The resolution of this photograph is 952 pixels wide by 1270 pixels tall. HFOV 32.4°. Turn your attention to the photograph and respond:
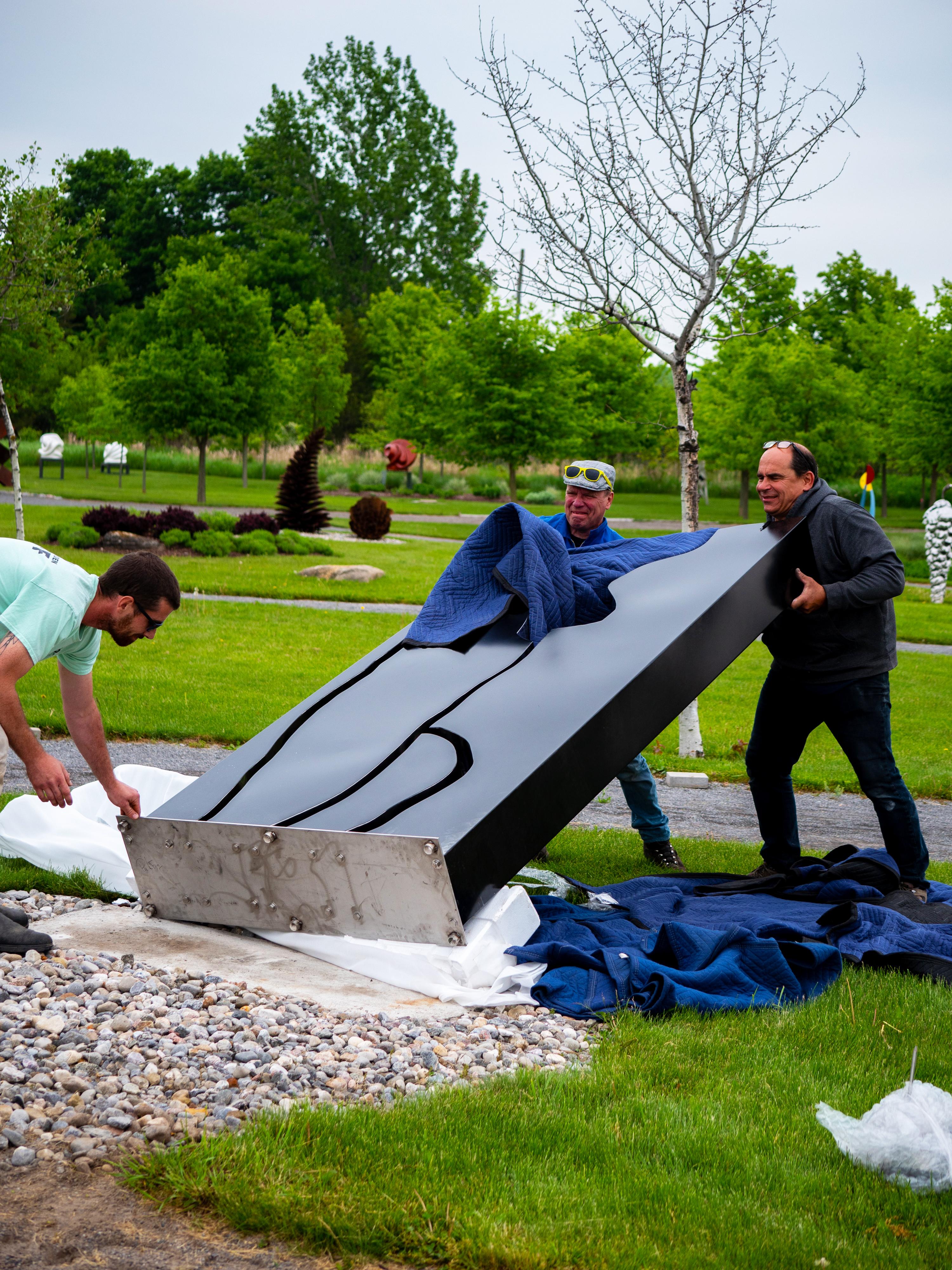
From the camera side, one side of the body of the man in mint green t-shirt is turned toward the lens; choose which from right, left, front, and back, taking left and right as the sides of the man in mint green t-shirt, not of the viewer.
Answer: right

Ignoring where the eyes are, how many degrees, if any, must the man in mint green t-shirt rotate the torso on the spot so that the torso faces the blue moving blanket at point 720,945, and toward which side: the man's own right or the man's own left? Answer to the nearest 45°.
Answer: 0° — they already face it

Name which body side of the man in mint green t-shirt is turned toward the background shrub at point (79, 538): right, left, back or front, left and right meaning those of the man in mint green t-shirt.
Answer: left

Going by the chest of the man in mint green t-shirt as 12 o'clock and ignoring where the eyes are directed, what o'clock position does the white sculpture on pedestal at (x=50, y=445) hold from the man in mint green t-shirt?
The white sculpture on pedestal is roughly at 9 o'clock from the man in mint green t-shirt.

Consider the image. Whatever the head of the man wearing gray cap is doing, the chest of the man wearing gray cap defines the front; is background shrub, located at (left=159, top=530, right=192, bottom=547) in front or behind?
behind

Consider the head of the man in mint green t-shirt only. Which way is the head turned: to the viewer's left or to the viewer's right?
to the viewer's right

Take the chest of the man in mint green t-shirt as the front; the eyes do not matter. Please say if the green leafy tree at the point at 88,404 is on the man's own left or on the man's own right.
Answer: on the man's own left

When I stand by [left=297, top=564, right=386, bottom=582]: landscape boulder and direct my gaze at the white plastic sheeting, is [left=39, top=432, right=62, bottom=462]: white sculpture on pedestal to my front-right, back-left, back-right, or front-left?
back-right

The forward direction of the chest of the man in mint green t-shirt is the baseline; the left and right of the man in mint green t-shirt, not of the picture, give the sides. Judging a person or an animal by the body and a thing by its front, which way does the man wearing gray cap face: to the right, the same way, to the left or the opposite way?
to the right

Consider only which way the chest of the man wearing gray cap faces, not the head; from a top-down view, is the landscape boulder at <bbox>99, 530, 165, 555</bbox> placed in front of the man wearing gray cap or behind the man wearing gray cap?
behind

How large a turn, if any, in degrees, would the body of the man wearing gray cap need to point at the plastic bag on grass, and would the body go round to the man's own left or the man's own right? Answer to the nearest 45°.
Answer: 0° — they already face it

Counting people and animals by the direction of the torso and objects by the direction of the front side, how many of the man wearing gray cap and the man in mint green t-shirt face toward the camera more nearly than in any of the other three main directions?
1

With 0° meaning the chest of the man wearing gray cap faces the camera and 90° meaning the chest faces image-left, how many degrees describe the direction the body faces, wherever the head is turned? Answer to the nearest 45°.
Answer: approximately 0°

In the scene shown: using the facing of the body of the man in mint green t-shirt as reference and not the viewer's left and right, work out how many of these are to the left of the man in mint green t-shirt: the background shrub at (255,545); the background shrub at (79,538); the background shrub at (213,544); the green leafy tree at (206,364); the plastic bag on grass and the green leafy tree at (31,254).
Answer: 5
